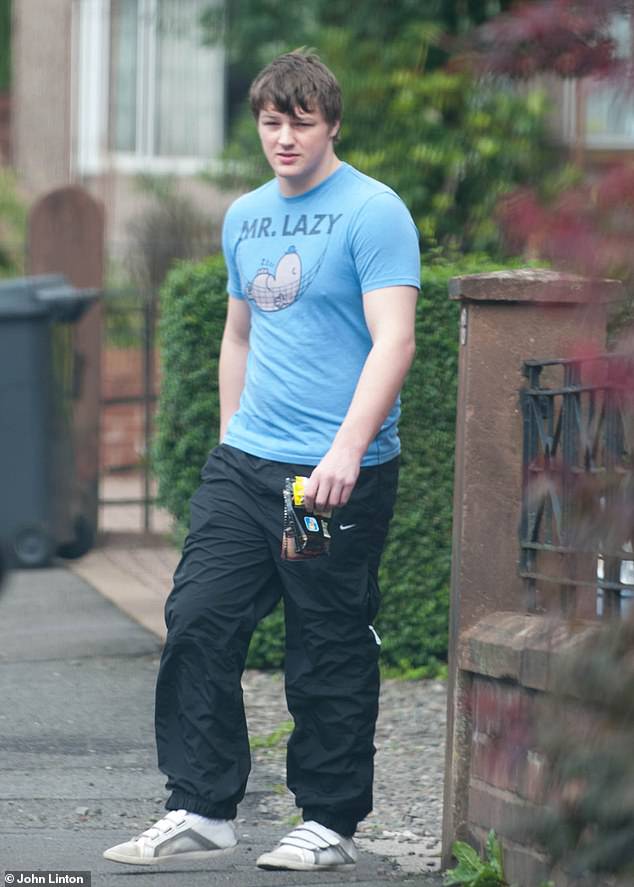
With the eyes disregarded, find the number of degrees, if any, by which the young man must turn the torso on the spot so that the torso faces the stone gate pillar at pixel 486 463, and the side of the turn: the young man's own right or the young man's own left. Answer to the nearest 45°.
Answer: approximately 135° to the young man's own left

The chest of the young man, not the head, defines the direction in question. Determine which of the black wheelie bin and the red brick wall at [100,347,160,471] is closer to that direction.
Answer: the black wheelie bin

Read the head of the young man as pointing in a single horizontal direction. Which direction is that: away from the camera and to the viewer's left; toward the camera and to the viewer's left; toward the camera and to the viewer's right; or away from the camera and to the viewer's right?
toward the camera and to the viewer's left

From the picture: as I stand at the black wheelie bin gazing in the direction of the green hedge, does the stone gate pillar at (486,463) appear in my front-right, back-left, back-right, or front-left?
front-right

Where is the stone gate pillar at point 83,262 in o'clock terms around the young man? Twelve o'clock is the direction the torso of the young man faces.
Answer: The stone gate pillar is roughly at 4 o'clock from the young man.

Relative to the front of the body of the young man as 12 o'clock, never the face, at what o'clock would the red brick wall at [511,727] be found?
The red brick wall is roughly at 9 o'clock from the young man.

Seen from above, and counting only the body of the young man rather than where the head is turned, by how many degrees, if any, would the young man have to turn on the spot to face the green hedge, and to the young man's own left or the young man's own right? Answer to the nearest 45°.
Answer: approximately 135° to the young man's own right

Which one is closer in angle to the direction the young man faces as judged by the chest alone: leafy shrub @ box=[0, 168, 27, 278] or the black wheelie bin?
the black wheelie bin

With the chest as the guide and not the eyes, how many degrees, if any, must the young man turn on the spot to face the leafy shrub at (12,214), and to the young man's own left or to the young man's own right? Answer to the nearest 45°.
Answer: approximately 135° to the young man's own right

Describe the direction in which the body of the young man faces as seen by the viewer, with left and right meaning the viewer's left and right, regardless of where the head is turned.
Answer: facing the viewer and to the left of the viewer

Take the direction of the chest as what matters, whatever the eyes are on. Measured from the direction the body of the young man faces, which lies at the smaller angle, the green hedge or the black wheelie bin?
the black wheelie bin

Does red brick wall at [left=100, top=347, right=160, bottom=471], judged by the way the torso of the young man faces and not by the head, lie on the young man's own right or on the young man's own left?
on the young man's own right
